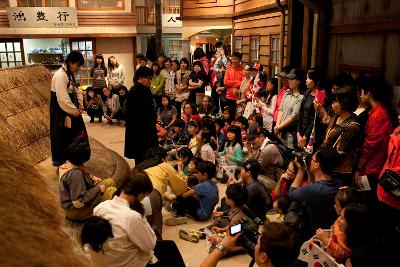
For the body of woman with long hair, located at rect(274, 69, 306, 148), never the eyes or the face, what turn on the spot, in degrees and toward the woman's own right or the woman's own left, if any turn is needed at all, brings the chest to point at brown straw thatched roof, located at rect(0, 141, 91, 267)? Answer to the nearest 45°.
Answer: approximately 45° to the woman's own left

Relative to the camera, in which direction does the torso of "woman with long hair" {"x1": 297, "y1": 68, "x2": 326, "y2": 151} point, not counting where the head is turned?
to the viewer's left

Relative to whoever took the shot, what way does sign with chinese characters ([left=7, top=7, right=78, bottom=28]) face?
facing the viewer

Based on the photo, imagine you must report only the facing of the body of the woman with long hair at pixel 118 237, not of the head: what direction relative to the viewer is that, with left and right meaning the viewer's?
facing away from the viewer and to the right of the viewer

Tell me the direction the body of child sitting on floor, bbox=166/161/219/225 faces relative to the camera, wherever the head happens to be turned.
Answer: to the viewer's left

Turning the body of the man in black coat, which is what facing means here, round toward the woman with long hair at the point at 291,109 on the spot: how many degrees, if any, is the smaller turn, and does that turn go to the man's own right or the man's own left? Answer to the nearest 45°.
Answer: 0° — they already face them

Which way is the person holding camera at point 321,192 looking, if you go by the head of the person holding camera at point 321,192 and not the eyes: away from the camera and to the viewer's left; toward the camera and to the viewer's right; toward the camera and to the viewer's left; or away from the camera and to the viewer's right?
away from the camera and to the viewer's left

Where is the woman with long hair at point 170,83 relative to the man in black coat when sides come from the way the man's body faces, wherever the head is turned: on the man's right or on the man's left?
on the man's left

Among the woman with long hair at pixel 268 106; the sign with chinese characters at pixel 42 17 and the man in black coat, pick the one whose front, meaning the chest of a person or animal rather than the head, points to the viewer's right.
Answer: the man in black coat

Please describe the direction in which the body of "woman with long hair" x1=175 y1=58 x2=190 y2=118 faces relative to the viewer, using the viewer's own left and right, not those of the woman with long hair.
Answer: facing the viewer and to the left of the viewer

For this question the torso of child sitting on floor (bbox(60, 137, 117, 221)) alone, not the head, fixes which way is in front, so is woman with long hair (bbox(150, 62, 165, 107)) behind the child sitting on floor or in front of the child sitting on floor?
in front

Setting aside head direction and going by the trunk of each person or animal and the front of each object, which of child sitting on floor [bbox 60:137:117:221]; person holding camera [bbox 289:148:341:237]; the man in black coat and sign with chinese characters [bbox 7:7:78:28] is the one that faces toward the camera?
the sign with chinese characters

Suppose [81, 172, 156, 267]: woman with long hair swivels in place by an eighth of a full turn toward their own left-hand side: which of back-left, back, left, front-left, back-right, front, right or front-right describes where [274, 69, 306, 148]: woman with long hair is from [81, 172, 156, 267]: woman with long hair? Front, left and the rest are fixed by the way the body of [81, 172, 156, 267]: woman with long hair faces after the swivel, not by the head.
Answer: front-right
